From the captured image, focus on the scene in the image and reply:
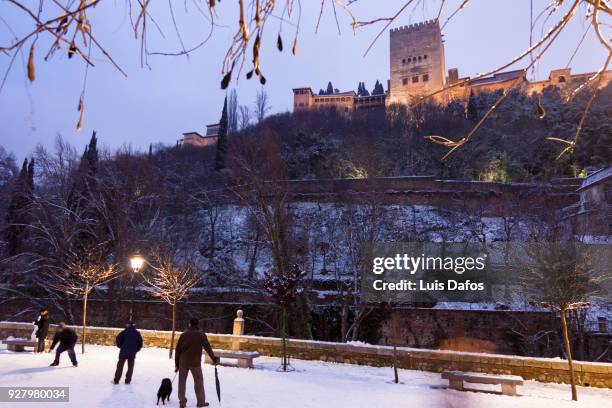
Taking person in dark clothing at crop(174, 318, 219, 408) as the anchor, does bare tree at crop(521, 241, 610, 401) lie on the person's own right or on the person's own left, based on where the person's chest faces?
on the person's own right

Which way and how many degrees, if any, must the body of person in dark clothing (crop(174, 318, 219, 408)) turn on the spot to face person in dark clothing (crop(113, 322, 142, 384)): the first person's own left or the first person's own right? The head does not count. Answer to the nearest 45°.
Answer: approximately 45° to the first person's own left

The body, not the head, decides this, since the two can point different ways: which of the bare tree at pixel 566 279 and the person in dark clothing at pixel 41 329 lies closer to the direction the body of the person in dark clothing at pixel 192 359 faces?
the person in dark clothing

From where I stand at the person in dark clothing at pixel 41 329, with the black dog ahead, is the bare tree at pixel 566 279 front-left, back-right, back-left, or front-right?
front-left

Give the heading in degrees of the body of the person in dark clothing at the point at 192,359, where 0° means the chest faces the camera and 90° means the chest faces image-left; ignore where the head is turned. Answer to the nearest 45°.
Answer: approximately 180°

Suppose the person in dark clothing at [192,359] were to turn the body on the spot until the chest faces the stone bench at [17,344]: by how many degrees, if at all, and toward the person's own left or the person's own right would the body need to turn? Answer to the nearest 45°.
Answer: approximately 45° to the person's own left

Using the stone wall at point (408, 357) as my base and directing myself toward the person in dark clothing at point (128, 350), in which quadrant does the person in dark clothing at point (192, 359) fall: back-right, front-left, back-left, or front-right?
front-left

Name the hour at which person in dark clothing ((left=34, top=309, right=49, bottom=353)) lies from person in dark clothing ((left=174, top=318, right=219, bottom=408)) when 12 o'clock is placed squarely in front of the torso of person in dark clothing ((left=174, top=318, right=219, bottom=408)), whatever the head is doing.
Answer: person in dark clothing ((left=34, top=309, right=49, bottom=353)) is roughly at 11 o'clock from person in dark clothing ((left=174, top=318, right=219, bottom=408)).

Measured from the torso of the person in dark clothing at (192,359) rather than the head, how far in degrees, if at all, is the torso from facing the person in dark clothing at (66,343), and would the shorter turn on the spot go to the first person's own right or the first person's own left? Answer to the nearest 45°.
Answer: approximately 45° to the first person's own left

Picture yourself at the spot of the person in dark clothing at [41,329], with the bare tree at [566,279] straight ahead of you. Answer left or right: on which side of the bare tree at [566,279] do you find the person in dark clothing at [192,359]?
right
